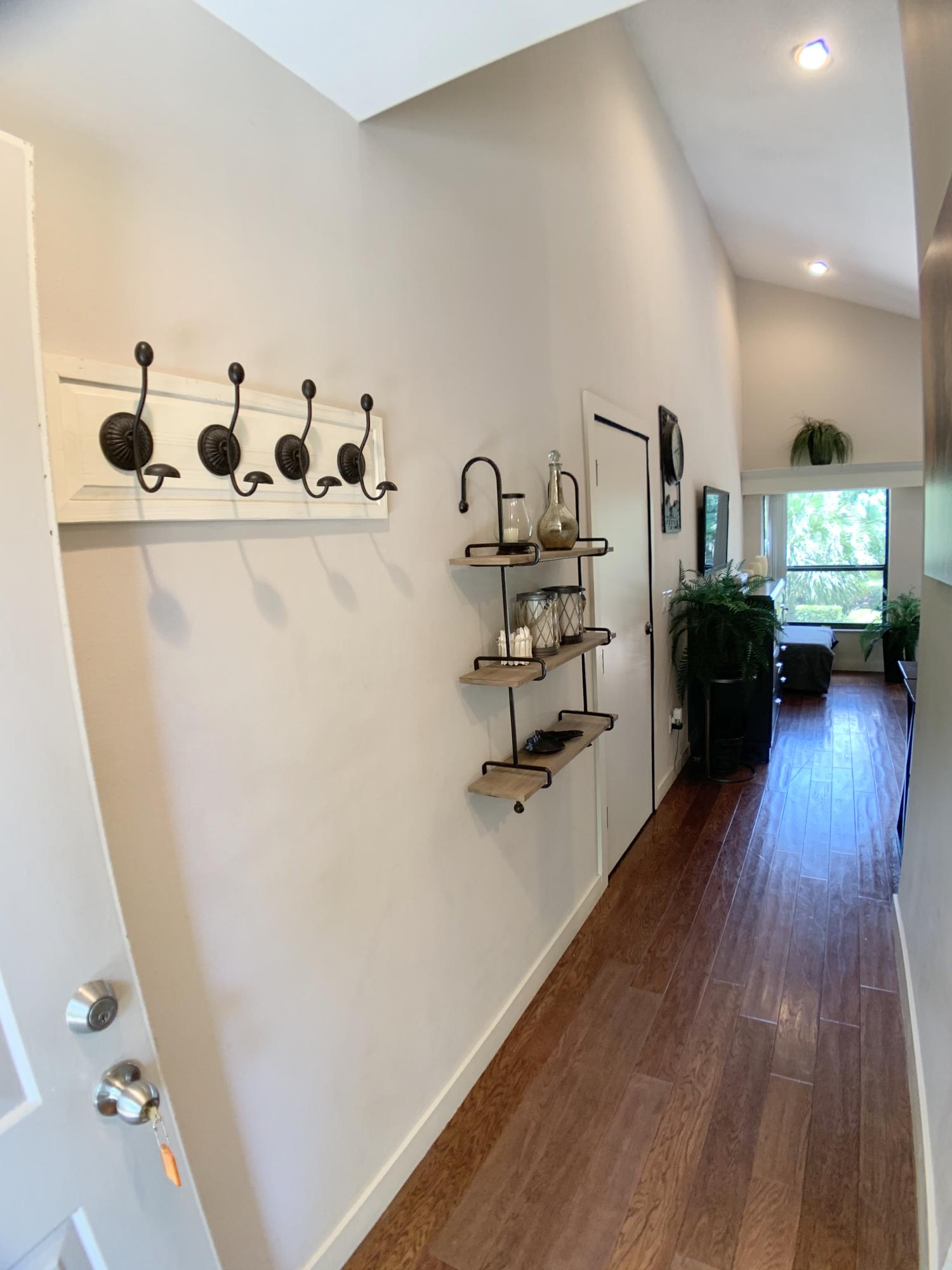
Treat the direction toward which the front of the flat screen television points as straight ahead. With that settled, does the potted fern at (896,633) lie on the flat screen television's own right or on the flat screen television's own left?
on the flat screen television's own left

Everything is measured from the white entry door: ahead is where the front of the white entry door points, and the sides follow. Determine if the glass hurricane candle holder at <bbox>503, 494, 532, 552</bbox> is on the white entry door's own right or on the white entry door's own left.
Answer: on the white entry door's own left

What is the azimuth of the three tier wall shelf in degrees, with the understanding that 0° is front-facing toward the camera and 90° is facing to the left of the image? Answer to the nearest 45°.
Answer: approximately 315°

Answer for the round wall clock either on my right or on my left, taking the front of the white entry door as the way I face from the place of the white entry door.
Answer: on my left

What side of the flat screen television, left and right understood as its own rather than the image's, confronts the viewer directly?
right

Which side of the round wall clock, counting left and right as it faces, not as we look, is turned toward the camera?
right

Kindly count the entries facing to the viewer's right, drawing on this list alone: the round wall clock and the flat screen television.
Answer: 2

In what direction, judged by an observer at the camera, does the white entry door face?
facing the viewer and to the right of the viewer

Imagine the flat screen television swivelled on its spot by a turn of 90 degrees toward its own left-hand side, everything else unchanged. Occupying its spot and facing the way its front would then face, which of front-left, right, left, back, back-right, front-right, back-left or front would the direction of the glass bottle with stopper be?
back

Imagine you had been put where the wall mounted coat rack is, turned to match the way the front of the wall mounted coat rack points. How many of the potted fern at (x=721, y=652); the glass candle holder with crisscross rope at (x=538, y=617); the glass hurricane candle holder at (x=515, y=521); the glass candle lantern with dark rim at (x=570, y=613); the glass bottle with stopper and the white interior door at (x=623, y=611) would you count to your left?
6

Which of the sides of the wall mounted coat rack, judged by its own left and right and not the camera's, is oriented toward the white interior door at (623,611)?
left

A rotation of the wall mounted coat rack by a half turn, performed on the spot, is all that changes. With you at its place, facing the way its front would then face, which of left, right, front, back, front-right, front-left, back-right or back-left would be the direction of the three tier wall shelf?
right

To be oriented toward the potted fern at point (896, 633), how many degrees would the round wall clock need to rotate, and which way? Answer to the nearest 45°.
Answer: approximately 45° to its left

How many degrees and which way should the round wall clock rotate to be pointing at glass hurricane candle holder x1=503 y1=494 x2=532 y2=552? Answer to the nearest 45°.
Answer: approximately 90° to its right
